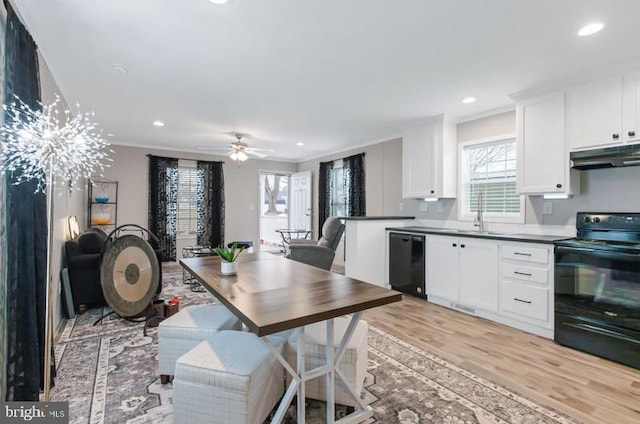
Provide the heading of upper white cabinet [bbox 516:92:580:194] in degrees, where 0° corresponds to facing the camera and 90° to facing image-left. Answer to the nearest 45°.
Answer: approximately 45°

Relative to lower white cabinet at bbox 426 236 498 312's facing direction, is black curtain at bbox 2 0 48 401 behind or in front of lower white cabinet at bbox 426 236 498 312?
in front

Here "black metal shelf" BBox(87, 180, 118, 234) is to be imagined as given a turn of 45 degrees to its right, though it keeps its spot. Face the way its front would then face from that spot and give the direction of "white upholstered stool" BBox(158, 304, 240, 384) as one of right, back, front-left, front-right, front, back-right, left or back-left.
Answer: front-left

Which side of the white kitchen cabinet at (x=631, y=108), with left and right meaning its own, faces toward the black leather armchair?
front

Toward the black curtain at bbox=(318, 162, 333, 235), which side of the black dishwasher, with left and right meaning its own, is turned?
right

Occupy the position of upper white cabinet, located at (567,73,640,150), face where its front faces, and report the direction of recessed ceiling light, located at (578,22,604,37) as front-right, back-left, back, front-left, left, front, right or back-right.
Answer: front-left

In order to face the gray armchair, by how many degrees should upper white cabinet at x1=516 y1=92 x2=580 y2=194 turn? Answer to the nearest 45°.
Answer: approximately 45° to its right

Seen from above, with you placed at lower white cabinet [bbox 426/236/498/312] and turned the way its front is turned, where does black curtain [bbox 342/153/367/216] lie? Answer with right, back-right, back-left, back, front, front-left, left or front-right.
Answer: right

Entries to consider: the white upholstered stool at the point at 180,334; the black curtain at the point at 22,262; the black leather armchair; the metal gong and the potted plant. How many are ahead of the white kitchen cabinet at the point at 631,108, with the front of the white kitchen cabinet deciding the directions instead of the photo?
5

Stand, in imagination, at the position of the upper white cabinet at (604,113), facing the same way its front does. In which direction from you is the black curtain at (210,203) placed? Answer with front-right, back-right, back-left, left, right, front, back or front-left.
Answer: front-right

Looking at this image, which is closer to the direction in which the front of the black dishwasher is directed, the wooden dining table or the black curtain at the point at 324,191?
the wooden dining table
